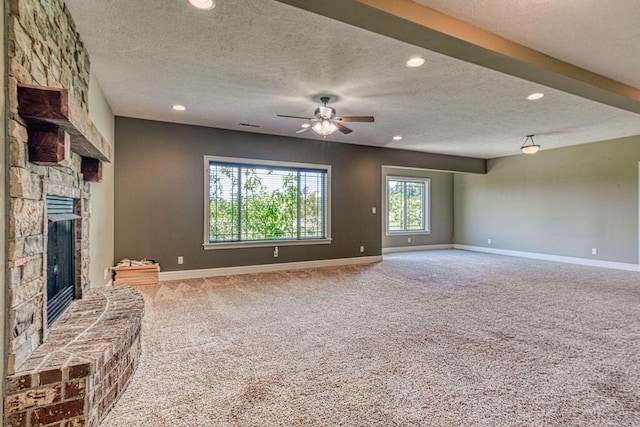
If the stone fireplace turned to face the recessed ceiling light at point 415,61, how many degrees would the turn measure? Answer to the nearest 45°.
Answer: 0° — it already faces it

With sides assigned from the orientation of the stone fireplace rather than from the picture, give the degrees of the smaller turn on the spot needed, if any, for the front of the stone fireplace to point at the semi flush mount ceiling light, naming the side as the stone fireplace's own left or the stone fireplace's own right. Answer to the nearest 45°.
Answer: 0° — it already faces it

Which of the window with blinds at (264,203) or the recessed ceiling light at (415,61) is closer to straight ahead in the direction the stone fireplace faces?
the recessed ceiling light

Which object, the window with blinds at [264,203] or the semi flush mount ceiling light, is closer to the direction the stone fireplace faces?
the semi flush mount ceiling light

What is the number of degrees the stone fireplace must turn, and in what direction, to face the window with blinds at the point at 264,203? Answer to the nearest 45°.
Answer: approximately 45° to its left

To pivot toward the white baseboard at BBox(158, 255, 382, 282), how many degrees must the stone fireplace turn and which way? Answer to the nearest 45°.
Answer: approximately 45° to its left

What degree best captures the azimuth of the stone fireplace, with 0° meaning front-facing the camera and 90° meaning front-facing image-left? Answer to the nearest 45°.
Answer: approximately 270°

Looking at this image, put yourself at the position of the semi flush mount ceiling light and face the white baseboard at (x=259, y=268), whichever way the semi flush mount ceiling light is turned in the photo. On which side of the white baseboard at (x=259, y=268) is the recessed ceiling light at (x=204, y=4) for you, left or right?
left
